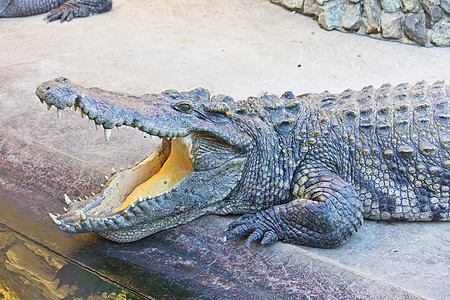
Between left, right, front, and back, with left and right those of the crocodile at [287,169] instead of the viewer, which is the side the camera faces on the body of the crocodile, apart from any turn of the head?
left

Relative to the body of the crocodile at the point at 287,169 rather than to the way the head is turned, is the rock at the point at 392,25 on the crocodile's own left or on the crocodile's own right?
on the crocodile's own right

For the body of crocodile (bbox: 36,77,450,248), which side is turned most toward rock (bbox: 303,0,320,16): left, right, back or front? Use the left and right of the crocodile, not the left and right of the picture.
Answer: right

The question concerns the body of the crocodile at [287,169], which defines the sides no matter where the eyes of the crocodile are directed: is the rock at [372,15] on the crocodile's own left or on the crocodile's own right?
on the crocodile's own right

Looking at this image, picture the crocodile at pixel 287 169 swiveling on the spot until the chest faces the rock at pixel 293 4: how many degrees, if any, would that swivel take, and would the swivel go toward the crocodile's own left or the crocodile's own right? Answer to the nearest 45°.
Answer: approximately 90° to the crocodile's own right

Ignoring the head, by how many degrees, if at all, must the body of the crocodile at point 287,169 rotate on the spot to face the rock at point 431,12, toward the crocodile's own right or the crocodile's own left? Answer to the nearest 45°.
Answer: approximately 135° to the crocodile's own right

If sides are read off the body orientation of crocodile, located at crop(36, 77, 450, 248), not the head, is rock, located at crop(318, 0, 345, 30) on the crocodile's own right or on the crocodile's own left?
on the crocodile's own right

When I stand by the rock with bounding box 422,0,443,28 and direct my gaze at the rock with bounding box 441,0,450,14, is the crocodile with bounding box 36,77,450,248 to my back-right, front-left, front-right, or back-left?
back-right

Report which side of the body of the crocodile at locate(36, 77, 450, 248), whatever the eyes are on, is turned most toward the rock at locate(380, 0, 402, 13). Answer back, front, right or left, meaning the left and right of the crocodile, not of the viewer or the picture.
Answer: right

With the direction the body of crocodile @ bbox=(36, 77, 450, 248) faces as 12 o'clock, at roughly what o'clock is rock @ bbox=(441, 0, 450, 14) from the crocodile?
The rock is roughly at 4 o'clock from the crocodile.
